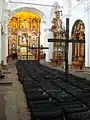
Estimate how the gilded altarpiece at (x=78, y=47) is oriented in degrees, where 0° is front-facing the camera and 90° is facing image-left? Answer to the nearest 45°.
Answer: approximately 45°

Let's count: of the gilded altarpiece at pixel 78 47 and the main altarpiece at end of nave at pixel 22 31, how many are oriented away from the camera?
0

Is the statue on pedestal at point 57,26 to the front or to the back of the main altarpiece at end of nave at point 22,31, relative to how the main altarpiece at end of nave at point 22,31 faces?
to the front

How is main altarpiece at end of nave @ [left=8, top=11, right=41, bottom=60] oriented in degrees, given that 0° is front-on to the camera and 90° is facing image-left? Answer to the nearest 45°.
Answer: approximately 0°
